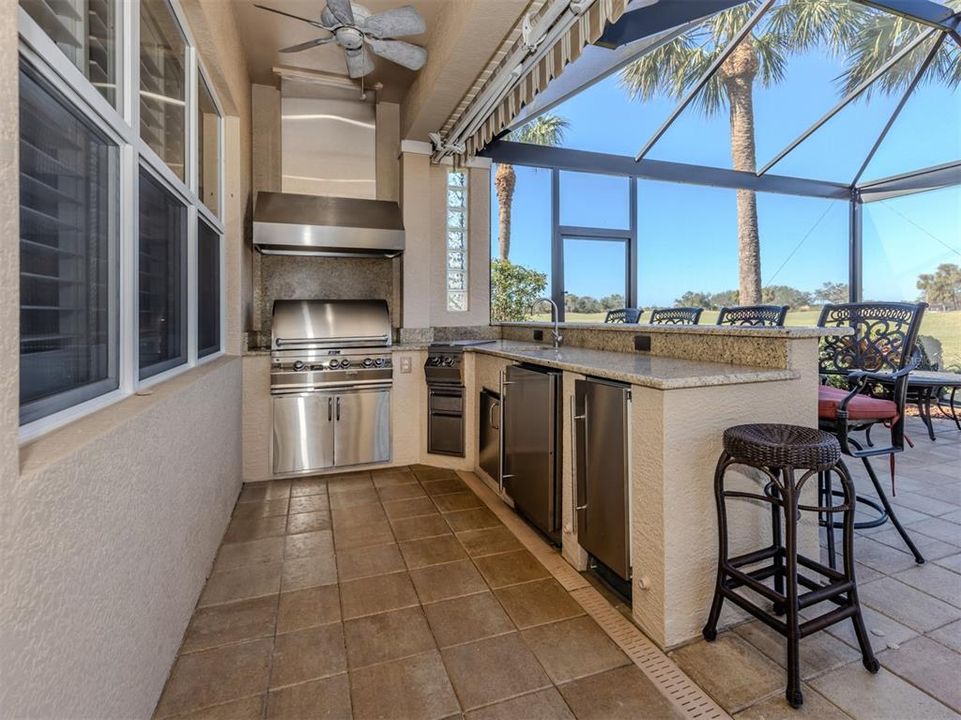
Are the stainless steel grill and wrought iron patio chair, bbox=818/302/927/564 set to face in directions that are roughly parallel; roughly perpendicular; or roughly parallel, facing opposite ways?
roughly perpendicular

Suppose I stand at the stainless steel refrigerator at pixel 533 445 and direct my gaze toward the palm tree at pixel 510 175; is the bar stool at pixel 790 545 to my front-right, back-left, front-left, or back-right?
back-right

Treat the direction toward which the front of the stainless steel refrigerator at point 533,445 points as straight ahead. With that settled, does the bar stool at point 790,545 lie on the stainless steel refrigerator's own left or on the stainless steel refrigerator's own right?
on the stainless steel refrigerator's own left

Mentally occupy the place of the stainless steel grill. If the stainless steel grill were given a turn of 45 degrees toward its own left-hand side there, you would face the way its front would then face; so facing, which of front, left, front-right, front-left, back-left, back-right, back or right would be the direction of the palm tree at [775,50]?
front-left

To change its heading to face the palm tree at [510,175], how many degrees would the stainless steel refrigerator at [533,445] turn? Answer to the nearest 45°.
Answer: approximately 135° to its right

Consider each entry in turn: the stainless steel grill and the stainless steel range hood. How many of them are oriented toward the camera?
2

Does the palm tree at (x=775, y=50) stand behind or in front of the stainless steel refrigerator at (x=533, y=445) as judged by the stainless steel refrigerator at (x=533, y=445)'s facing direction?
behind
